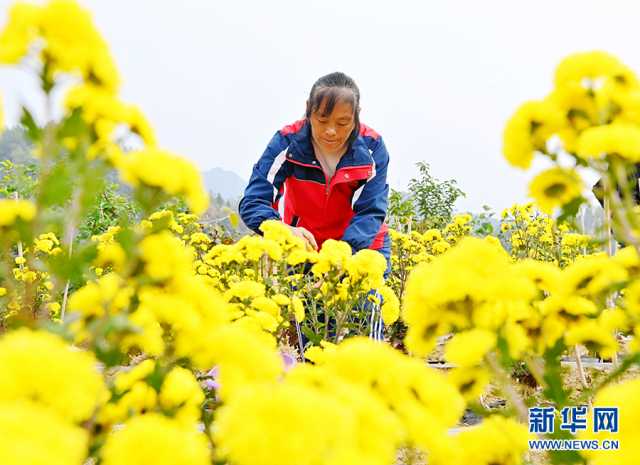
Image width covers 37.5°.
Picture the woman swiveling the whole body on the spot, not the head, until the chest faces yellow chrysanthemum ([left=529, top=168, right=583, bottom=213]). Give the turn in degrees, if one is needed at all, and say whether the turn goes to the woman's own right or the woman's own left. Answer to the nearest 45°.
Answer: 0° — they already face it

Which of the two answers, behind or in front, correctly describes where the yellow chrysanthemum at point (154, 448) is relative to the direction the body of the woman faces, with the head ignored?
in front

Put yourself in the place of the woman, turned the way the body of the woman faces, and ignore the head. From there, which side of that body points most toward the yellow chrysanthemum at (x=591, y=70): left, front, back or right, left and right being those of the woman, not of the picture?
front

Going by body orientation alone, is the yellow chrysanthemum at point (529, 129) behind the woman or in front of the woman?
in front

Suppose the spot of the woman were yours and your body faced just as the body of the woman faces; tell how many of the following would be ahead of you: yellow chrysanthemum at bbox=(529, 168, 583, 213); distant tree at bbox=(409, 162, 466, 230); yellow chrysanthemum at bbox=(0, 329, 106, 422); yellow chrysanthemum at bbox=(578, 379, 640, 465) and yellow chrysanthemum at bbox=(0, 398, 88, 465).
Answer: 4

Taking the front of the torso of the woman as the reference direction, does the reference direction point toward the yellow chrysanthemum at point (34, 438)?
yes

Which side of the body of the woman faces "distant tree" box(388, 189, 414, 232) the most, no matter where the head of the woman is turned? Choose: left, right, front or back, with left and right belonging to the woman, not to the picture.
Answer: back

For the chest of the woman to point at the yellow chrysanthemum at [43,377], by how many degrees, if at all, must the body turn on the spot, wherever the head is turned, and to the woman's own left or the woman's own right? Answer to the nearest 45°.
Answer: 0° — they already face it

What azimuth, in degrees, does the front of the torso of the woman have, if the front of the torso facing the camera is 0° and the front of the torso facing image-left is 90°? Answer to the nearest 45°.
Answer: approximately 0°

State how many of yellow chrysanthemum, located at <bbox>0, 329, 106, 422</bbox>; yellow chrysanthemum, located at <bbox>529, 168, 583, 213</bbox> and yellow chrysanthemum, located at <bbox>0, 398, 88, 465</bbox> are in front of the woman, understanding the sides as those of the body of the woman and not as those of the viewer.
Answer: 3
